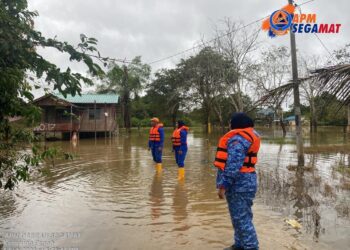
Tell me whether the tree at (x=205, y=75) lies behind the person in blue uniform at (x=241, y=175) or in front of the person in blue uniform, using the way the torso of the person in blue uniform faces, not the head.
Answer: in front

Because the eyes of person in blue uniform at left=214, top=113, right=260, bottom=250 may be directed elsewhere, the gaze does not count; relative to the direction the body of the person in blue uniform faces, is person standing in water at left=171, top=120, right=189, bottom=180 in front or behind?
in front

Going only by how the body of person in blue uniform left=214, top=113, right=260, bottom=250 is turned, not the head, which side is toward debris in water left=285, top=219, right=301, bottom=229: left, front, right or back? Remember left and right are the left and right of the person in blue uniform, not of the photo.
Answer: right

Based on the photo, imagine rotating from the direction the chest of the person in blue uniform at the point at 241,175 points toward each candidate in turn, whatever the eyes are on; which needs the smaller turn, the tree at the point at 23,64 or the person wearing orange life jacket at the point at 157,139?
the person wearing orange life jacket

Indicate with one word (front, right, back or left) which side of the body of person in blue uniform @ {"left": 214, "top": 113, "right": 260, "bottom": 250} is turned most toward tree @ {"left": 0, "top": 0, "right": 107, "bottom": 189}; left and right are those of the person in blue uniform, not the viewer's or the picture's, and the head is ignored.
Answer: left

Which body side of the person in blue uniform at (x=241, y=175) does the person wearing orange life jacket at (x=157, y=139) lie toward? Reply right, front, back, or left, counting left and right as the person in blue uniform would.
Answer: front

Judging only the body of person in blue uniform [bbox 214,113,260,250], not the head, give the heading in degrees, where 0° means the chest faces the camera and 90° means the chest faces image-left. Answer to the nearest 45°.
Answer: approximately 135°
